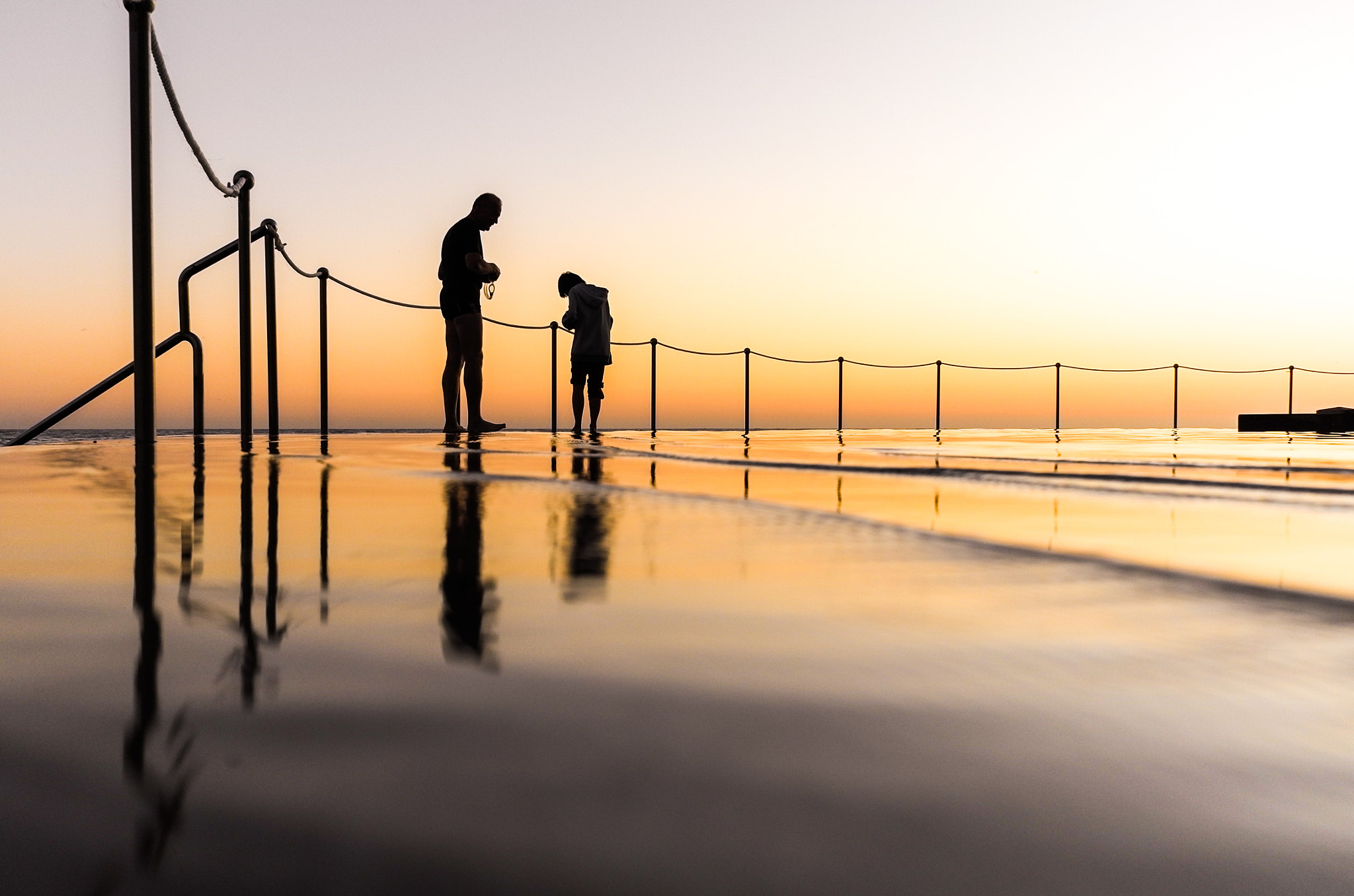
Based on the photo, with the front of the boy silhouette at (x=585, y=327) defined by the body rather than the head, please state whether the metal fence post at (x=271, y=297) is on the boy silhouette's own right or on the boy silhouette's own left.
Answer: on the boy silhouette's own left

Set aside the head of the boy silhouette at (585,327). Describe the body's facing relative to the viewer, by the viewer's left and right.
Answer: facing away from the viewer and to the left of the viewer

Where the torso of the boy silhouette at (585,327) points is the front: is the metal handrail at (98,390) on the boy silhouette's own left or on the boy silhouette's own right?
on the boy silhouette's own left
